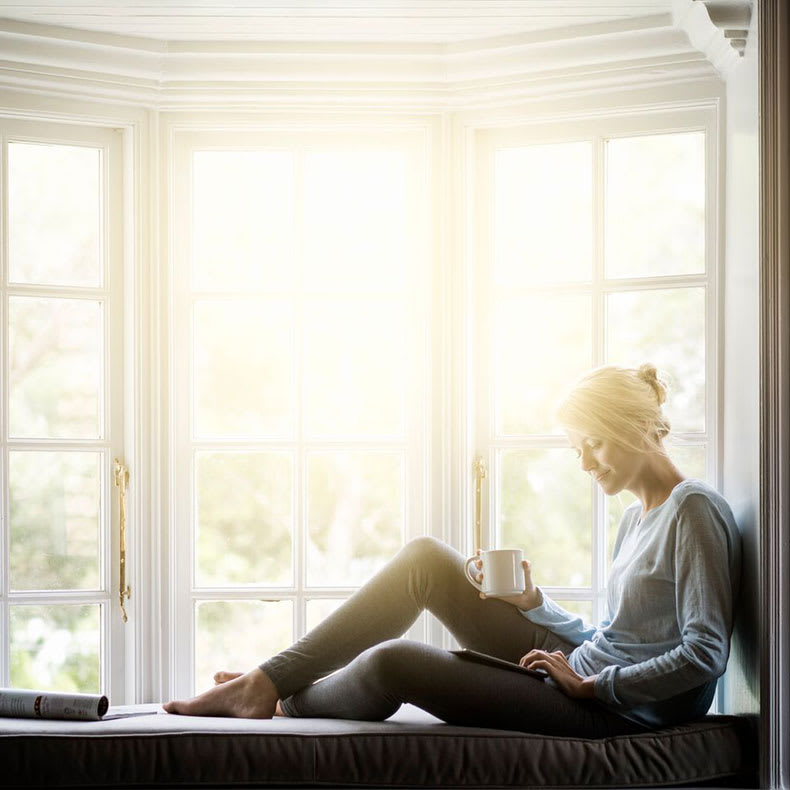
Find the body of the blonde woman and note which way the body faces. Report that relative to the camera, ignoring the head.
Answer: to the viewer's left

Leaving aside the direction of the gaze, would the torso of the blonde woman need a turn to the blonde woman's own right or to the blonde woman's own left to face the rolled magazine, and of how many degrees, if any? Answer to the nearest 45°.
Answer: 0° — they already face it
